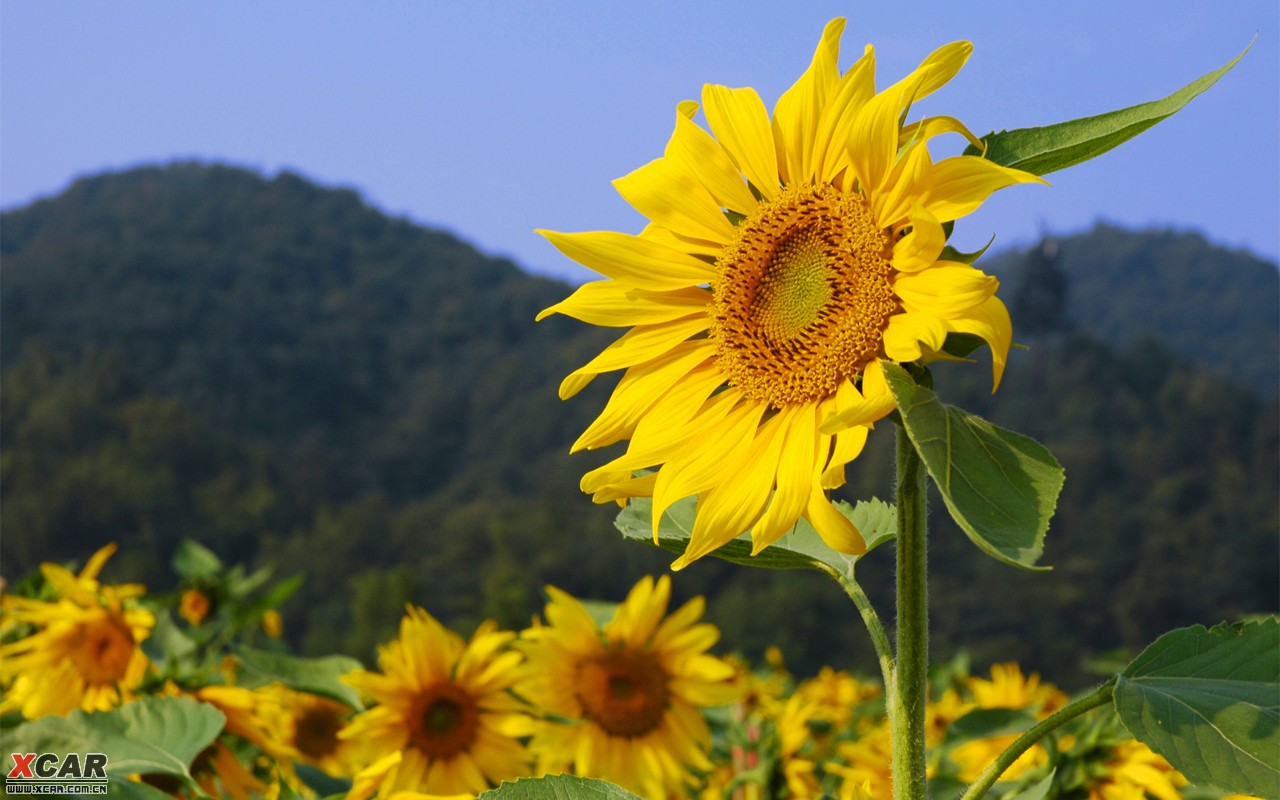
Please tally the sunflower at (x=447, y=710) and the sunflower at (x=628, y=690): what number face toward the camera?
2

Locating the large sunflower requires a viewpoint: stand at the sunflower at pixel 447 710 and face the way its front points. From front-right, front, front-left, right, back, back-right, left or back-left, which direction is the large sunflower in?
front

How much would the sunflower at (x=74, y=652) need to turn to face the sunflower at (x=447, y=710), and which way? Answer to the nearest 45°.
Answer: approximately 45° to its left

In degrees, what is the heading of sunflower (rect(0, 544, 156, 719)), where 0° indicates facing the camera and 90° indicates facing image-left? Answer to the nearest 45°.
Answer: approximately 315°

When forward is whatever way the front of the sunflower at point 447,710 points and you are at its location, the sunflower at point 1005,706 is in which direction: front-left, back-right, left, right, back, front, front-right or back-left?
left

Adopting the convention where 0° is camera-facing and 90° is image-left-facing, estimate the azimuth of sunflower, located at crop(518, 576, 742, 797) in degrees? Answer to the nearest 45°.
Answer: approximately 0°

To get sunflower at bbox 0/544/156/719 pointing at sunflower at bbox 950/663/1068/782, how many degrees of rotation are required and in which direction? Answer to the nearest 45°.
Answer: approximately 45° to its left

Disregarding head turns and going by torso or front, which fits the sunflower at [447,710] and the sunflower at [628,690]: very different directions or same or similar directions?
same or similar directions

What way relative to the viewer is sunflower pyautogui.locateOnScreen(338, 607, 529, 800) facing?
toward the camera
